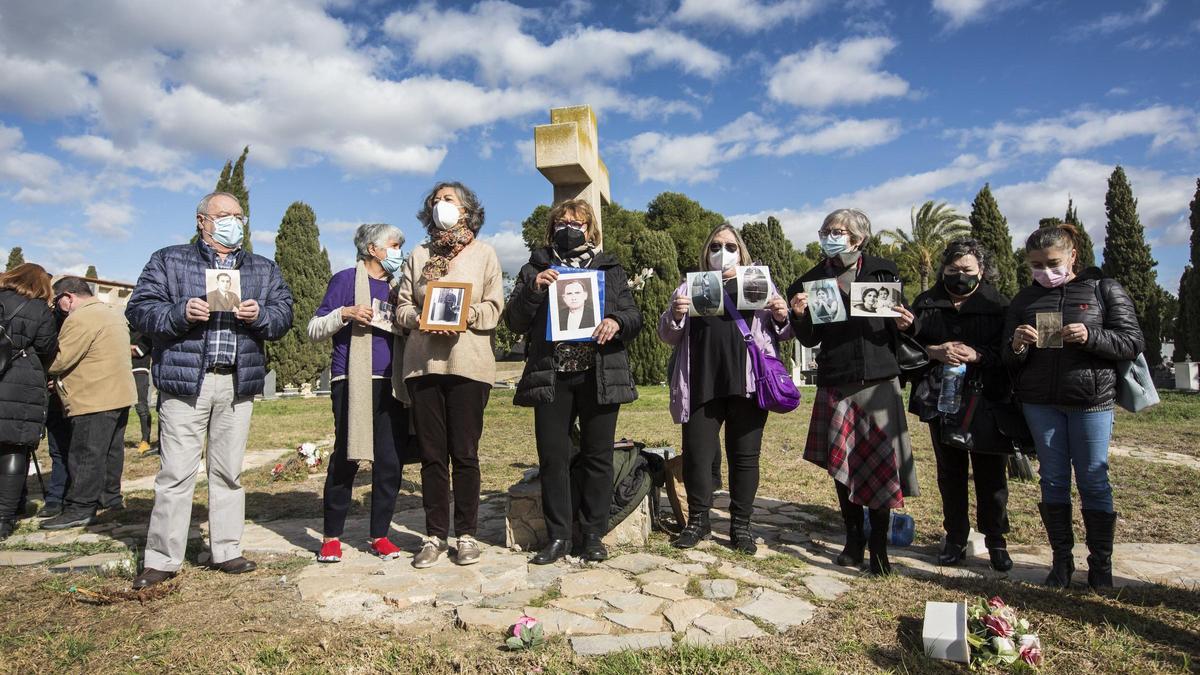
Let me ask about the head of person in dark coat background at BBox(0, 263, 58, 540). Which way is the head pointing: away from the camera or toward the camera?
away from the camera

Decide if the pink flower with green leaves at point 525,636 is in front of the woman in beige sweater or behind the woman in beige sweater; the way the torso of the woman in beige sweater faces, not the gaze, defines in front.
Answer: in front

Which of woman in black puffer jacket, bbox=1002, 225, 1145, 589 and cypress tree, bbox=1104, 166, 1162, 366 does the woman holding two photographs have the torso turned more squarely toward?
the woman in black puffer jacket

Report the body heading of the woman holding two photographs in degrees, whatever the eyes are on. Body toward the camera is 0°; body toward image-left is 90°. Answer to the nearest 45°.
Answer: approximately 0°

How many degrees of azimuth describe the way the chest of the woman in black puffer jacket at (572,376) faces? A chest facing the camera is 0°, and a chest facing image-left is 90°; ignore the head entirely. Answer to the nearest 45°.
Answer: approximately 0°

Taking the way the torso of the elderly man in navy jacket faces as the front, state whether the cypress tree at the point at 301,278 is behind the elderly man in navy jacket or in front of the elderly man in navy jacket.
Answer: behind

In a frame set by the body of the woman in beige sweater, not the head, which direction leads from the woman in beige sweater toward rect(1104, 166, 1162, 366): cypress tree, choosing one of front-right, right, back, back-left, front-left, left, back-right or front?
back-left

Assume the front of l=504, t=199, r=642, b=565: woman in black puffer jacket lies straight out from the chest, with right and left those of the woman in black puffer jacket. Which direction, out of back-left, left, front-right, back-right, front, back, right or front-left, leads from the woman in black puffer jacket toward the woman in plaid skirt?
left

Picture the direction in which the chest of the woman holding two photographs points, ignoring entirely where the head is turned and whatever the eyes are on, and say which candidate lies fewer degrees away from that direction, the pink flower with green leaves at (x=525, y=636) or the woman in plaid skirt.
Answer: the pink flower with green leaves
